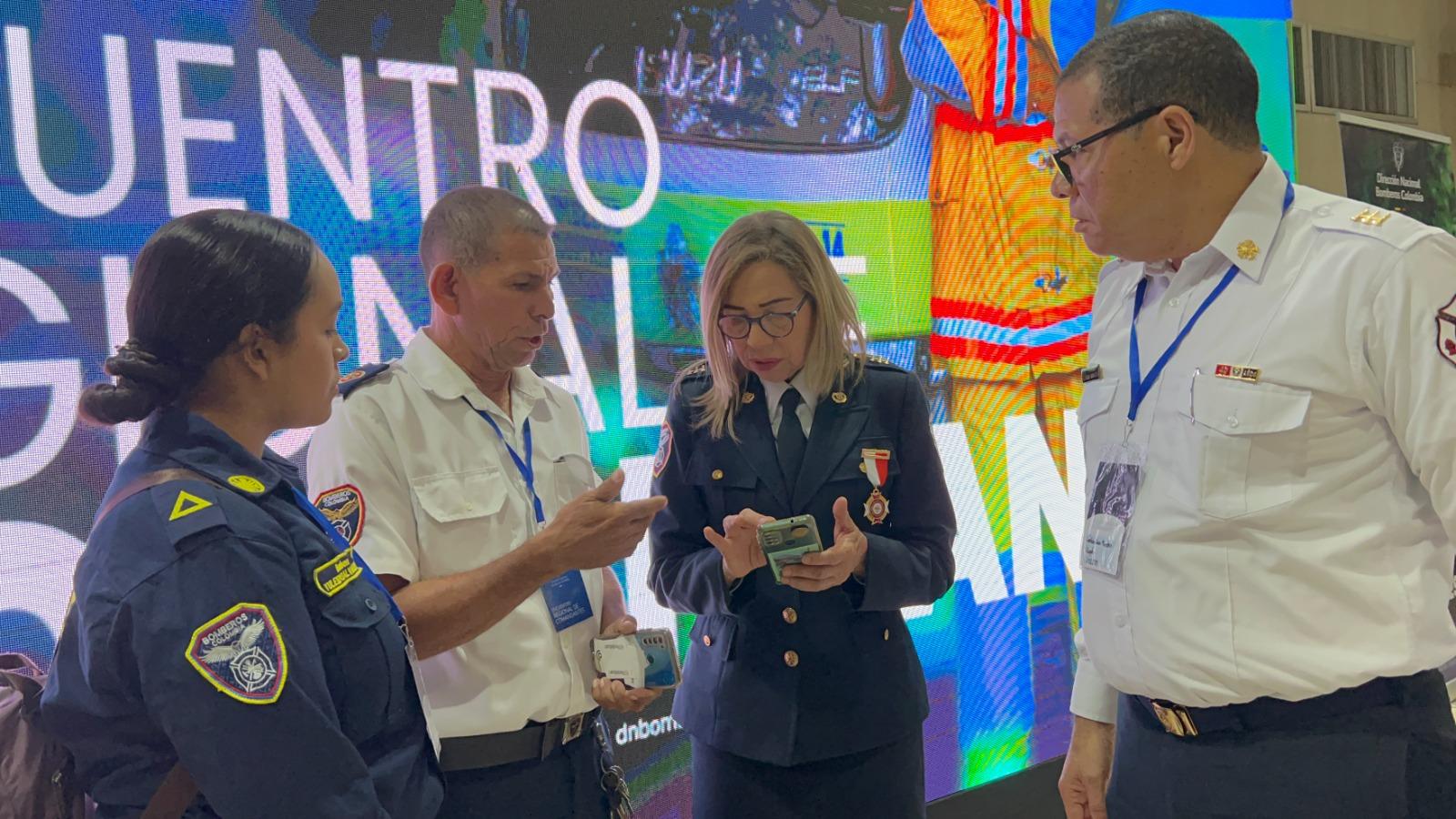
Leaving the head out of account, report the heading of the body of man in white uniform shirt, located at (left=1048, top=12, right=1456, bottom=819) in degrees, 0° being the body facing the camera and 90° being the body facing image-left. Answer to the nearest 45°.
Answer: approximately 45°

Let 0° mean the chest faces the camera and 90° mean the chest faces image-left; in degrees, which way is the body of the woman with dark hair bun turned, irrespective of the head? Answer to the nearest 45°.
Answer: approximately 270°

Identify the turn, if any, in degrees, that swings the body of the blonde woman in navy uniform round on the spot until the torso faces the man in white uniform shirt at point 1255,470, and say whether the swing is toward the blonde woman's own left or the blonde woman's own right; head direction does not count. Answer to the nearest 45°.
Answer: approximately 45° to the blonde woman's own left

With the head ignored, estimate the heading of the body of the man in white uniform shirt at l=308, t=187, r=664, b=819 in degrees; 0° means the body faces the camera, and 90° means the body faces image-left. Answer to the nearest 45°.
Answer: approximately 315°

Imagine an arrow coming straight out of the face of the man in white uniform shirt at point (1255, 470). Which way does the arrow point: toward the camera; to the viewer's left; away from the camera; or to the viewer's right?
to the viewer's left

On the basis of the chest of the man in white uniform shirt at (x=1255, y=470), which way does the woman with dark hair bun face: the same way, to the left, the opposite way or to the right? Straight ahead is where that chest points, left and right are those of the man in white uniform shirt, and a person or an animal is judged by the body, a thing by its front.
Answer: the opposite way

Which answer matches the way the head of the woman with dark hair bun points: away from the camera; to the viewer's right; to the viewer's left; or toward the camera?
to the viewer's right

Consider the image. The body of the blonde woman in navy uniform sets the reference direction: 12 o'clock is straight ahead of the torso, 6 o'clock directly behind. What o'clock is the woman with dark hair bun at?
The woman with dark hair bun is roughly at 1 o'clock from the blonde woman in navy uniform.

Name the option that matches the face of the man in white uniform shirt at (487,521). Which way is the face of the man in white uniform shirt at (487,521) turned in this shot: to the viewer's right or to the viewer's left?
to the viewer's right

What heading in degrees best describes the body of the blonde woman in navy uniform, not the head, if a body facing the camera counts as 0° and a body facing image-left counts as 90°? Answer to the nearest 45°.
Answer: approximately 0°
